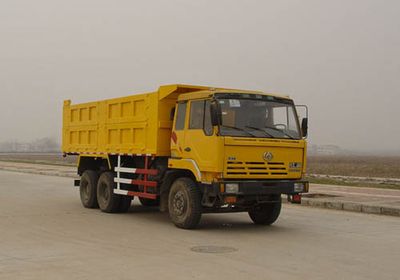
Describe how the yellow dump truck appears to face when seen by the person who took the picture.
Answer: facing the viewer and to the right of the viewer
